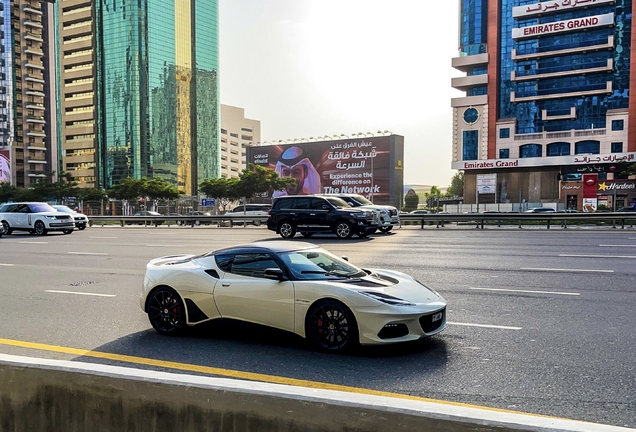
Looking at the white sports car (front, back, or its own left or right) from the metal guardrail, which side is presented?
left

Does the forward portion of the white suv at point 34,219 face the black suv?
yes

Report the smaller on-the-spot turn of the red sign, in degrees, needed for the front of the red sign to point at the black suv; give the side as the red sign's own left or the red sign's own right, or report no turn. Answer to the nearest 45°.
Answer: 0° — it already faces it

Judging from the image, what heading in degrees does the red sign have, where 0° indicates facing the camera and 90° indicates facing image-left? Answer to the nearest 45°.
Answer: approximately 0°

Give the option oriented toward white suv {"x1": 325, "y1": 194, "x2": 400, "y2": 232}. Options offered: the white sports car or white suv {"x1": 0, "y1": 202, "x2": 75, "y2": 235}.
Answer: white suv {"x1": 0, "y1": 202, "x2": 75, "y2": 235}

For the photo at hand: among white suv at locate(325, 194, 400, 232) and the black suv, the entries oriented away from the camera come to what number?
0

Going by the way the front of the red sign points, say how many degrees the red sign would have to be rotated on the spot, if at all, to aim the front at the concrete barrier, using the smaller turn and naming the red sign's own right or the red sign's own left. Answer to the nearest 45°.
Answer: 0° — it already faces it

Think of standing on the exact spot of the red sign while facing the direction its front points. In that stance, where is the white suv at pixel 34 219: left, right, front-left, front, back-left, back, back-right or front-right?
front-right

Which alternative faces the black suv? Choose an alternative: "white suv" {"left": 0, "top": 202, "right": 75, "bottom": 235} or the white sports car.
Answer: the white suv

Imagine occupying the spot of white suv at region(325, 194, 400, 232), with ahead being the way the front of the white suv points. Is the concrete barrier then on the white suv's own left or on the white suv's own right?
on the white suv's own right

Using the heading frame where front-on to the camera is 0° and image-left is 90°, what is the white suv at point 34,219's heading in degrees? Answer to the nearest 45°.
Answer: approximately 315°
